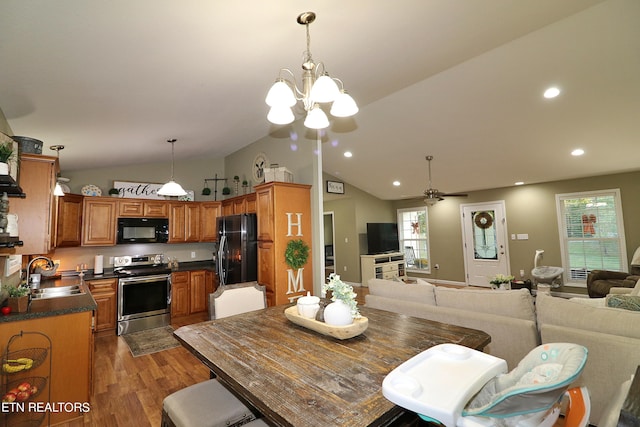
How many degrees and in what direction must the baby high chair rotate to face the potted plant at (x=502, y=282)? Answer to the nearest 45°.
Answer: approximately 90° to its right

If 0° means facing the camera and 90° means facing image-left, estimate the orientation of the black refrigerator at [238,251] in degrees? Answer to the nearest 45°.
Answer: approximately 45°

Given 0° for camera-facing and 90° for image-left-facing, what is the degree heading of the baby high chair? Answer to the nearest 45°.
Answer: approximately 90°

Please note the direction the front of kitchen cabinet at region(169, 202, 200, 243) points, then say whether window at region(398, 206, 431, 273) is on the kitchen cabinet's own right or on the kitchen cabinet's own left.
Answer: on the kitchen cabinet's own left

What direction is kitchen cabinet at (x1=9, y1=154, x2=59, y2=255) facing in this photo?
to the viewer's right

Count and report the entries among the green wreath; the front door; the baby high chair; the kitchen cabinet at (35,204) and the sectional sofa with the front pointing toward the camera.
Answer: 2

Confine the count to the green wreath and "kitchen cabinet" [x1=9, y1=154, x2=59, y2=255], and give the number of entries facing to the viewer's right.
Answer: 1

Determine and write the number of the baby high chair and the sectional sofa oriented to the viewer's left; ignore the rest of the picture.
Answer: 1

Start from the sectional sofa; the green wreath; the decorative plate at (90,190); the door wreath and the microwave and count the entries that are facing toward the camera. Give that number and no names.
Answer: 4

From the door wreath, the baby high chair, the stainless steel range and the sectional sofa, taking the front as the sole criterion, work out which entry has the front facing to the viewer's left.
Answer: the baby high chair

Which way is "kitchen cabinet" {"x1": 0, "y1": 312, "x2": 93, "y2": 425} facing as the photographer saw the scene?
facing to the right of the viewer
